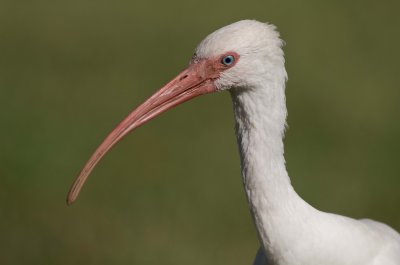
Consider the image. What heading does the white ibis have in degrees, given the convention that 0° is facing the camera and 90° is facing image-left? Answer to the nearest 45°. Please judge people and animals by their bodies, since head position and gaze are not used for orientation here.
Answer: approximately 90°
